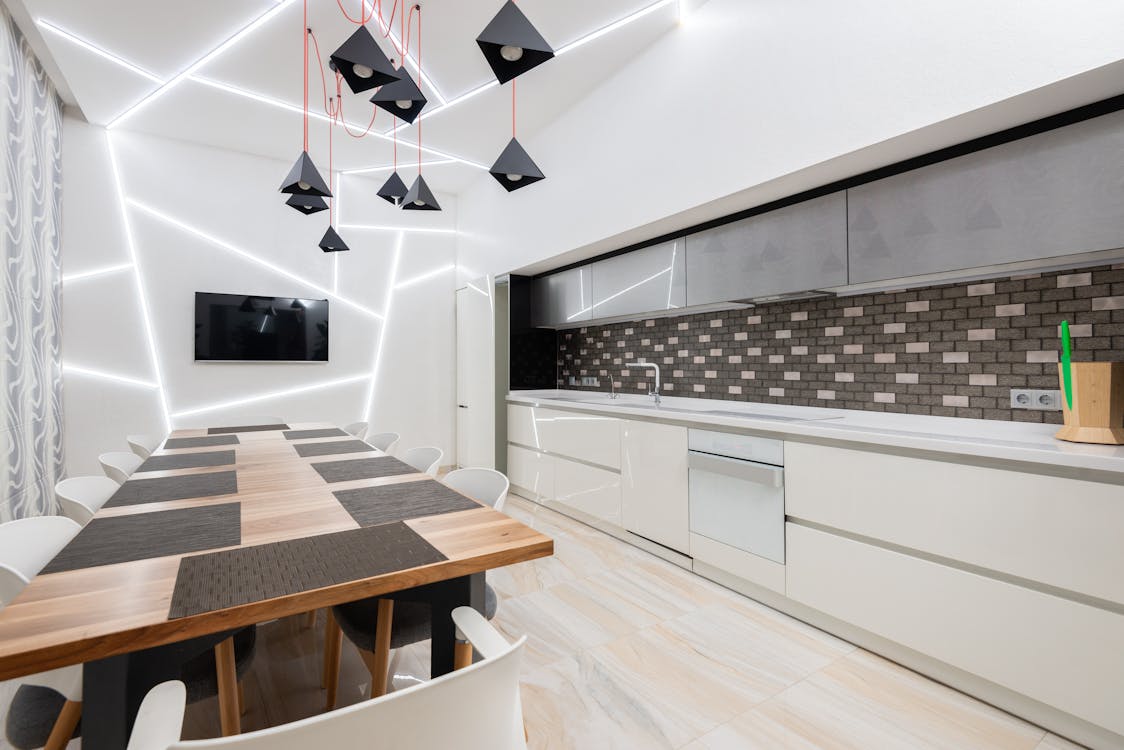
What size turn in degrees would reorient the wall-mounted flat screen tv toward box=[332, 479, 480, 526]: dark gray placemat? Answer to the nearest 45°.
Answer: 0° — it already faces it

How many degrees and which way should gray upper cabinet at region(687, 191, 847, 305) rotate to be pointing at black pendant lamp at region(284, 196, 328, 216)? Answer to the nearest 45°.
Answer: approximately 45° to its right

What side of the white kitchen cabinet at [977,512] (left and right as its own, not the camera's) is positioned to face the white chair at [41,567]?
front

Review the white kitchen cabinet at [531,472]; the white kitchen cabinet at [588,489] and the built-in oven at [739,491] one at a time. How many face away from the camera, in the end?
0

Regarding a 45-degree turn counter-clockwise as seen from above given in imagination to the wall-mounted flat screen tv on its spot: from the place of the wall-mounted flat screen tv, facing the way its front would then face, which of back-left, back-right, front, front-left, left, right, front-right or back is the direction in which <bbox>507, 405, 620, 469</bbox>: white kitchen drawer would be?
front

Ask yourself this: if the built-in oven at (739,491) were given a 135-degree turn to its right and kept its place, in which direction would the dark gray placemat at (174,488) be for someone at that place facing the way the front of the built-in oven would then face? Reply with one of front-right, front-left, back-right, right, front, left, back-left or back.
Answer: back-left

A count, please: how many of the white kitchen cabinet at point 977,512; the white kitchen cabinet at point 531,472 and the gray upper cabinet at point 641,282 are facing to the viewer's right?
0

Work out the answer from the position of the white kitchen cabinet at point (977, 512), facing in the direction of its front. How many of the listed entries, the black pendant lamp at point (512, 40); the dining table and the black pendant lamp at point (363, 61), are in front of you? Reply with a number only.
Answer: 3

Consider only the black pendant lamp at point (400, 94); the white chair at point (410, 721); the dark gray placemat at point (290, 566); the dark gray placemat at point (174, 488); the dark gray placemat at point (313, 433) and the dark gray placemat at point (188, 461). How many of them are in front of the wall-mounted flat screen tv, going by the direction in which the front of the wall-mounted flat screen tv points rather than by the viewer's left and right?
6

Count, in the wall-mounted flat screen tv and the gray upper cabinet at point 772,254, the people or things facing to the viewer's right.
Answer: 0

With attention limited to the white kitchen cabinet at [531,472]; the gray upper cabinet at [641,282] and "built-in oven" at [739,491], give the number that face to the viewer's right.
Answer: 0

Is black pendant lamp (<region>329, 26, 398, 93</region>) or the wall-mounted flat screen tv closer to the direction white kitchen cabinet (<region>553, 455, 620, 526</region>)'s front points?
the black pendant lamp

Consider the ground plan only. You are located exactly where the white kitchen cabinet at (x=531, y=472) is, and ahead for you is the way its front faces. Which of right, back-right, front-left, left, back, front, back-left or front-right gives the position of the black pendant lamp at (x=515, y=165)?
front-left

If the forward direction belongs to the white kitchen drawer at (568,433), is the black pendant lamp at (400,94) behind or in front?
in front

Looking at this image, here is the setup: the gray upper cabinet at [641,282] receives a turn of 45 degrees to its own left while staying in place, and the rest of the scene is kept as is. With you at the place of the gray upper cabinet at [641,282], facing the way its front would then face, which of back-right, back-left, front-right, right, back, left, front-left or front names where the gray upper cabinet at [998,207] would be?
front-left

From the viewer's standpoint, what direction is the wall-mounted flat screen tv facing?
toward the camera

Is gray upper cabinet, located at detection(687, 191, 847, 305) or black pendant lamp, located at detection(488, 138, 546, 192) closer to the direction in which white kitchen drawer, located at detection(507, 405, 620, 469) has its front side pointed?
the black pendant lamp
